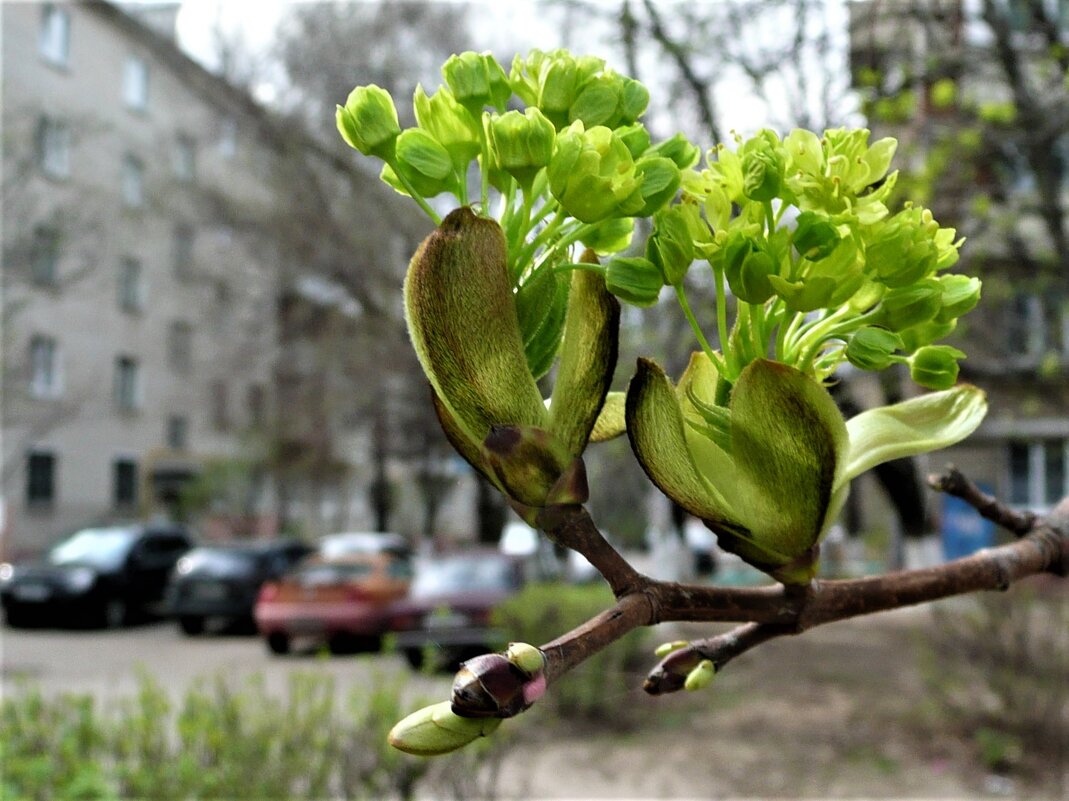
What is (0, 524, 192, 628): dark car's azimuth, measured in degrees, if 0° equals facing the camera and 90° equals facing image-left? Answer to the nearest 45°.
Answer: approximately 45°

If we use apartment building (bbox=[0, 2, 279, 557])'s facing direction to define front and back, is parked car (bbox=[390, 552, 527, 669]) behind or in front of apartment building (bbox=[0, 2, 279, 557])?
in front

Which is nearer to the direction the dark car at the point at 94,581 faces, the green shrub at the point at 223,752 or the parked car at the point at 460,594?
the green shrub

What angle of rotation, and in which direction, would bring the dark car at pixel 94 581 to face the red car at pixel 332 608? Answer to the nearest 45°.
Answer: approximately 90° to its left

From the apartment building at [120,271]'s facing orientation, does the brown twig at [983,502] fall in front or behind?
in front

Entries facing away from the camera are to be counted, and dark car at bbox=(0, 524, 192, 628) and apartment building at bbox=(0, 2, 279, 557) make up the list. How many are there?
0

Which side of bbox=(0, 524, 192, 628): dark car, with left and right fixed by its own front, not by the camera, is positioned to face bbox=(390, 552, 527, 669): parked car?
left

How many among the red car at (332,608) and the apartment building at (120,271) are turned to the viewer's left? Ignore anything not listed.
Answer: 0

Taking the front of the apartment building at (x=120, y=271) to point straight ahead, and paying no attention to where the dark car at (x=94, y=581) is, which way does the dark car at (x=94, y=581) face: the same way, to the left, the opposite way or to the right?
to the right

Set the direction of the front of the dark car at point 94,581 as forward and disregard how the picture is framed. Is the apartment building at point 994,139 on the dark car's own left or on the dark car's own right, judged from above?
on the dark car's own left
